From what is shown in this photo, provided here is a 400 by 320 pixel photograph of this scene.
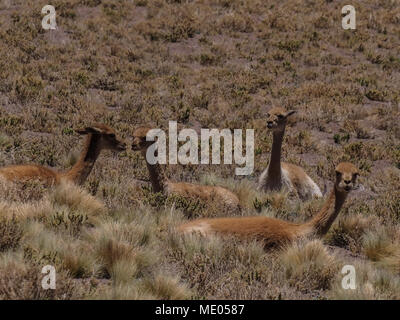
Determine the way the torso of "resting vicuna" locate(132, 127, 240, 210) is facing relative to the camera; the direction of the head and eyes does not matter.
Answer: to the viewer's left

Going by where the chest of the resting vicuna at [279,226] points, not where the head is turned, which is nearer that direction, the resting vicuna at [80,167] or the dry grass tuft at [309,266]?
the dry grass tuft

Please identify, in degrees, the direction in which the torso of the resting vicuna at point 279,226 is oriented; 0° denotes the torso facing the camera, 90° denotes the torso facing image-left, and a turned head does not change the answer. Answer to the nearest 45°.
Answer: approximately 270°

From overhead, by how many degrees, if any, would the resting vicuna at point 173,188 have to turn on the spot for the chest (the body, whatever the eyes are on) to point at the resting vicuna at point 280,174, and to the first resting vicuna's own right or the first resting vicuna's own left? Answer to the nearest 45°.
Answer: approximately 135° to the first resting vicuna's own right

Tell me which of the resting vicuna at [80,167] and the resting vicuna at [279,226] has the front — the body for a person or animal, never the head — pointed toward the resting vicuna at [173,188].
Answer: the resting vicuna at [80,167]

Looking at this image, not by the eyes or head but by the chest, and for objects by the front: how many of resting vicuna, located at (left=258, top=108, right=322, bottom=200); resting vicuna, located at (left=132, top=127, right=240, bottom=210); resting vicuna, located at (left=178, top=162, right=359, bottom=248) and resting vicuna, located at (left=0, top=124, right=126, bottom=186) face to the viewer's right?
2

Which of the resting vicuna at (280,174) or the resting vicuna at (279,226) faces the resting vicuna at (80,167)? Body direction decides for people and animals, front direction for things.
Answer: the resting vicuna at (280,174)

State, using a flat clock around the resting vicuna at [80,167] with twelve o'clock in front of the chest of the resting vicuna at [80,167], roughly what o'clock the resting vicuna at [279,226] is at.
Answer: the resting vicuna at [279,226] is roughly at 2 o'clock from the resting vicuna at [80,167].

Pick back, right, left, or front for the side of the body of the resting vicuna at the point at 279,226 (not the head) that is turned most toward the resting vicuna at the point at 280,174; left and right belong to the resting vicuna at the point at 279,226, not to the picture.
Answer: left

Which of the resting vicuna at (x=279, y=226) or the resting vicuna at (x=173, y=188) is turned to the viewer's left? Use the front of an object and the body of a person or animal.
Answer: the resting vicuna at (x=173, y=188)

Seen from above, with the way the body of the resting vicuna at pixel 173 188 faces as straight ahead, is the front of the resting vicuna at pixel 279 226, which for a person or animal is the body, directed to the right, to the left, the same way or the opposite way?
the opposite way

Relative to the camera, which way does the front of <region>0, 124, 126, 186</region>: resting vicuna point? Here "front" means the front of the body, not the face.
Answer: to the viewer's right

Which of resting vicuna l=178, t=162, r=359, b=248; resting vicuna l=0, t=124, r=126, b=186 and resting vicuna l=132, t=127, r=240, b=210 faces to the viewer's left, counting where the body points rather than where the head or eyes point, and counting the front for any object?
resting vicuna l=132, t=127, r=240, b=210

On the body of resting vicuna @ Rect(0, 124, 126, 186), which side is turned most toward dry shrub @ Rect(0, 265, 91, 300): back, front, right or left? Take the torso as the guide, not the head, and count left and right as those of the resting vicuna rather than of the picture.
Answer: right
